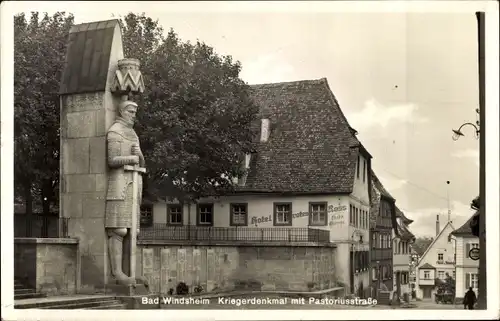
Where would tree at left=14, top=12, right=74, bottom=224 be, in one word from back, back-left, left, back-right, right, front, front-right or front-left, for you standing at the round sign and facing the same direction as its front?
right

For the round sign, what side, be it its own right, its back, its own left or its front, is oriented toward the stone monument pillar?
front

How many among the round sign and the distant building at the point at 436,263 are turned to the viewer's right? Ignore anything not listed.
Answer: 0
